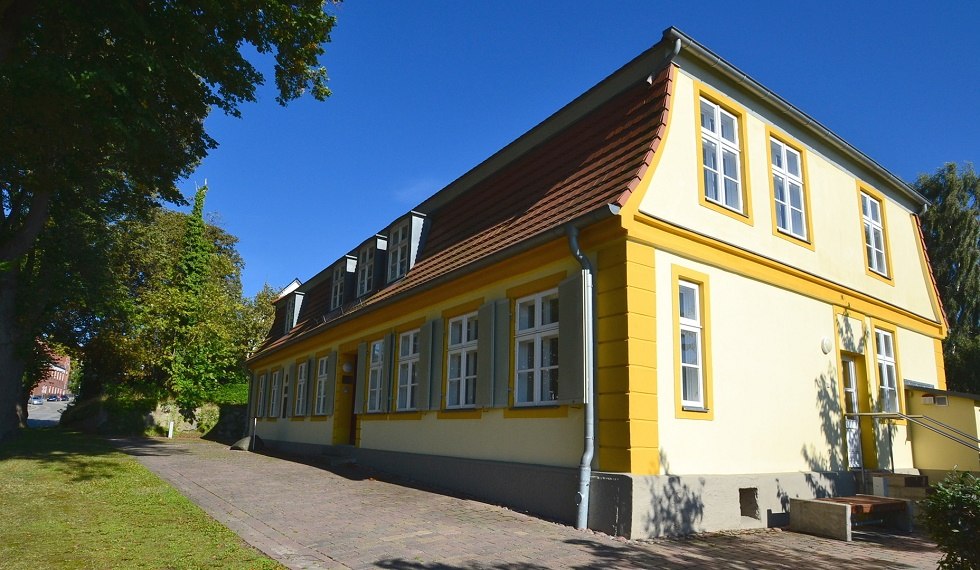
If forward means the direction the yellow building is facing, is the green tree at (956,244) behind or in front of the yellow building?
behind

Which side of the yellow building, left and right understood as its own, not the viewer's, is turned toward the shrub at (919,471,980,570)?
left

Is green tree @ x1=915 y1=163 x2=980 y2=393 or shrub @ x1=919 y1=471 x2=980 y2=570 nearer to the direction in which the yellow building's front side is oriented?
the shrub

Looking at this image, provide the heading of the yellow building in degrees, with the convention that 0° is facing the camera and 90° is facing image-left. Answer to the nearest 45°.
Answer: approximately 45°
